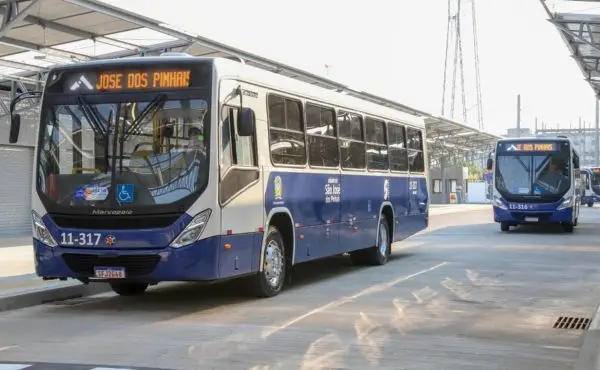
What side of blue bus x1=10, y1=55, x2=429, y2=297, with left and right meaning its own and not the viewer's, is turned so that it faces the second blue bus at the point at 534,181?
back

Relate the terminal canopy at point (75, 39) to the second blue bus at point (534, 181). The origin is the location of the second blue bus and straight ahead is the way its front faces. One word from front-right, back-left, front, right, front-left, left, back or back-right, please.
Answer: front-right

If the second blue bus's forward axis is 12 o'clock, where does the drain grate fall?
The drain grate is roughly at 12 o'clock from the second blue bus.

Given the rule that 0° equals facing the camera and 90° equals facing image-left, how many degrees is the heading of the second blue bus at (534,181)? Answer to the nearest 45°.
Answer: approximately 0°

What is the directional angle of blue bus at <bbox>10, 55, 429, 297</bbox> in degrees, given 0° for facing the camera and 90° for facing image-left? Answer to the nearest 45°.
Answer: approximately 45°

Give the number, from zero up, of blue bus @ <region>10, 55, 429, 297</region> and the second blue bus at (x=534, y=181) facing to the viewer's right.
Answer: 0

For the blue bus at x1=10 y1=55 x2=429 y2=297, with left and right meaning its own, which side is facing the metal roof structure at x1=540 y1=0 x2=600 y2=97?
back

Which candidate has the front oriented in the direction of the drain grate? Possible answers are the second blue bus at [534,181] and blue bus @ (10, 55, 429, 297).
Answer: the second blue bus

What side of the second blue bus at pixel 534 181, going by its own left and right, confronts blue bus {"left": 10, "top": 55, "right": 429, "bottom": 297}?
front
